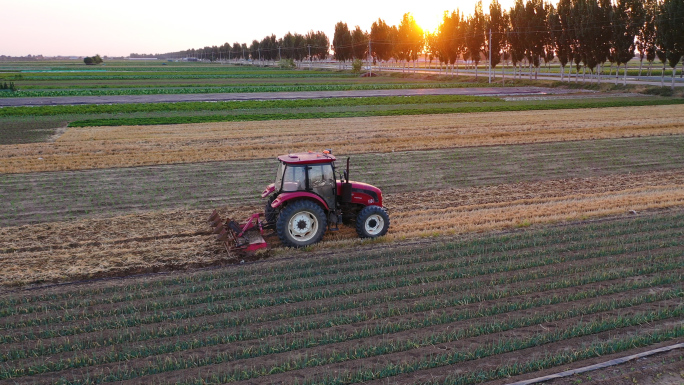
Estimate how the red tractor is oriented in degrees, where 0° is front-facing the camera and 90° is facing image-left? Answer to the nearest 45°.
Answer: approximately 270°
